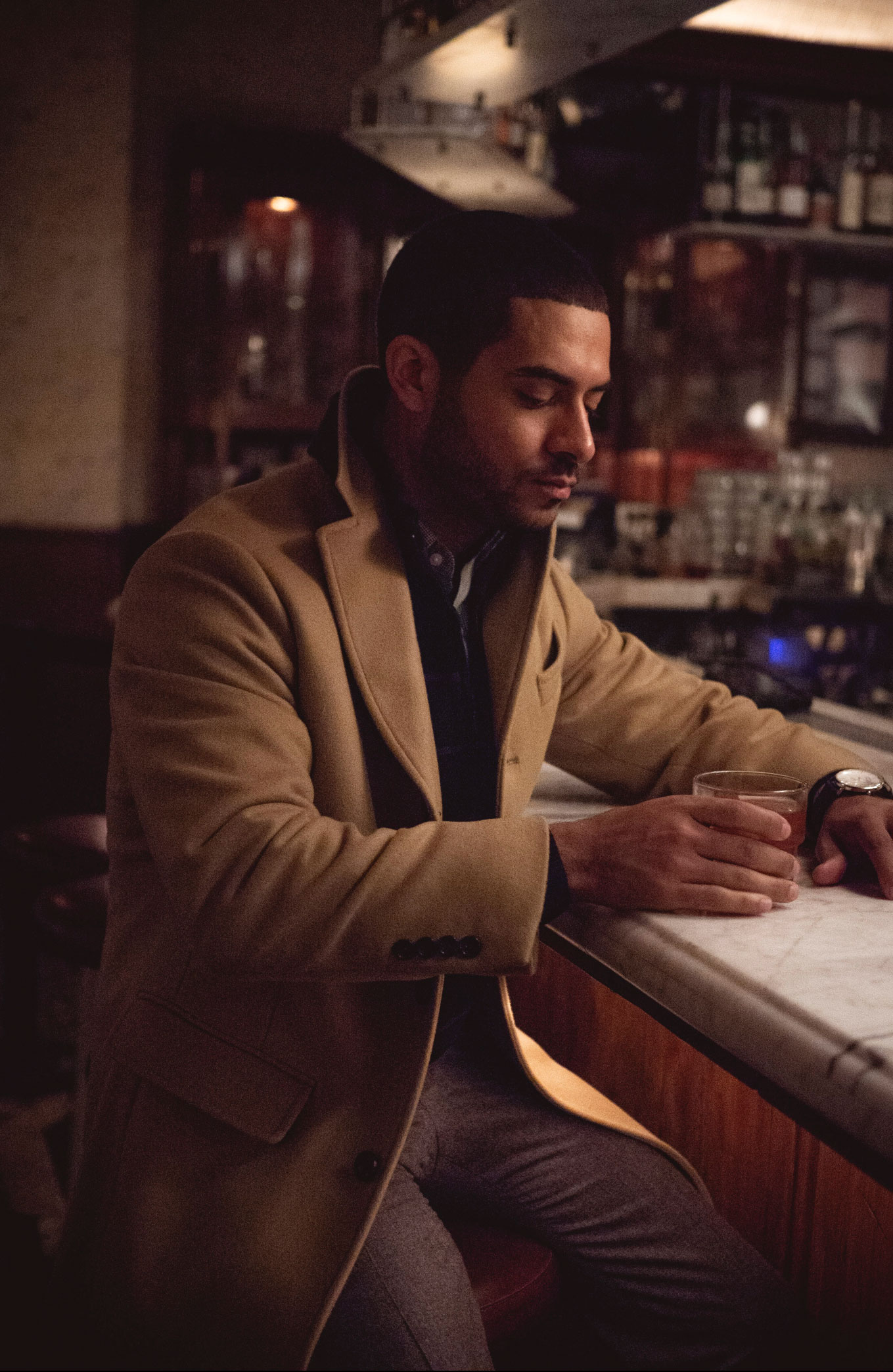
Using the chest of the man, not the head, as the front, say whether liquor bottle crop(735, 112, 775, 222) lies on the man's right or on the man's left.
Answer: on the man's left

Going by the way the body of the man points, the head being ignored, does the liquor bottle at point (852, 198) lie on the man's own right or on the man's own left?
on the man's own left

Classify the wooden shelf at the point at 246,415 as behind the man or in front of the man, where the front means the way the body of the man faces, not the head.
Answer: behind

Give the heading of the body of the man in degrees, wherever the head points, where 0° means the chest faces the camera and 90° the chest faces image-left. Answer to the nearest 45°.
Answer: approximately 315°
